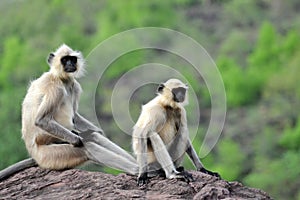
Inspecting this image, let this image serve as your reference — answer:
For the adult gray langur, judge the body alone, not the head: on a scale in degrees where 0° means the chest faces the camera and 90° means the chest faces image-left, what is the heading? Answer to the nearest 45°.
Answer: approximately 315°

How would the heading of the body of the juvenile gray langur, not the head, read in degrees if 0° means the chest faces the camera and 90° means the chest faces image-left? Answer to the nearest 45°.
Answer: approximately 315°

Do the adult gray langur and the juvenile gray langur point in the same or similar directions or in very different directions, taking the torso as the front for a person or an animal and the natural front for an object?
same or similar directions

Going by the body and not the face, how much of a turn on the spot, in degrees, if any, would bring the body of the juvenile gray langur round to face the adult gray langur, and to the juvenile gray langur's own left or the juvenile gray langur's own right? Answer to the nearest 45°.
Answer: approximately 135° to the juvenile gray langur's own right

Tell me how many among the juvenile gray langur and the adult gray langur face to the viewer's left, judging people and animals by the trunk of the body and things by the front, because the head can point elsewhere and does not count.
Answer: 0

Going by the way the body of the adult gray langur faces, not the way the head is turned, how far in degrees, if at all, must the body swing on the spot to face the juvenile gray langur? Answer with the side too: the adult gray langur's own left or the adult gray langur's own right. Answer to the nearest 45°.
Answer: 0° — it already faces it
